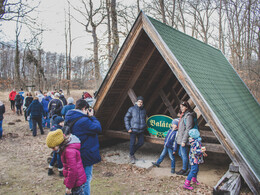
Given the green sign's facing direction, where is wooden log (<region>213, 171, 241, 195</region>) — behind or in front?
in front

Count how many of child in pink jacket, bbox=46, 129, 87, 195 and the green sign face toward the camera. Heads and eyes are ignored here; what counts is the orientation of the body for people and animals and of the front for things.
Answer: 1

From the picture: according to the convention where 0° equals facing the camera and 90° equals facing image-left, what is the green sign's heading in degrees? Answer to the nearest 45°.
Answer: approximately 0°
